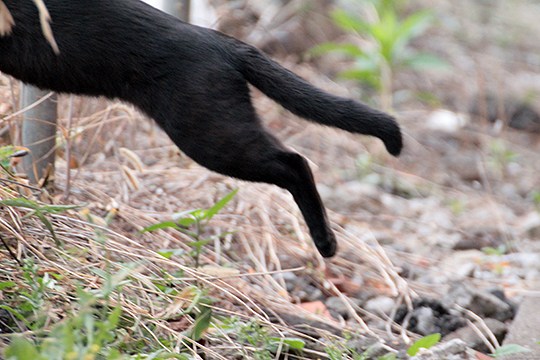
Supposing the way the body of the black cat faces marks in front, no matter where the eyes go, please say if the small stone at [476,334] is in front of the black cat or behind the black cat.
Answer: behind

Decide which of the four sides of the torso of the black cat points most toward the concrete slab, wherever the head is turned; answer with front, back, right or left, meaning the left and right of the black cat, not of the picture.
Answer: back

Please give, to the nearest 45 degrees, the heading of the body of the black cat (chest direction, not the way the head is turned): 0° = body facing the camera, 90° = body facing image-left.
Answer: approximately 90°

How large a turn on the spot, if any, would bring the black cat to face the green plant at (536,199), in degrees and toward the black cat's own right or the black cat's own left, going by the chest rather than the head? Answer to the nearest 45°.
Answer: approximately 135° to the black cat's own right

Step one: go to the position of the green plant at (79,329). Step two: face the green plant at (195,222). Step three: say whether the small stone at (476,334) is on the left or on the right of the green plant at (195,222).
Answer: right

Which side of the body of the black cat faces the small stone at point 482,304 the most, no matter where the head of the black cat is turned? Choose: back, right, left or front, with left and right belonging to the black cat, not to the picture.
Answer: back

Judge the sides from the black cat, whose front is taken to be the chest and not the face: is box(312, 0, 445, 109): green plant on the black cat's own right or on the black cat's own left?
on the black cat's own right

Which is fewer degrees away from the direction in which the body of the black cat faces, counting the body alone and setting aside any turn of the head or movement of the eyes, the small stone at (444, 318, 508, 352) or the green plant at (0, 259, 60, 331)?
the green plant

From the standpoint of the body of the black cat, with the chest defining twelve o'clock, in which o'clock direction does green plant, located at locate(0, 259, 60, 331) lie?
The green plant is roughly at 10 o'clock from the black cat.
